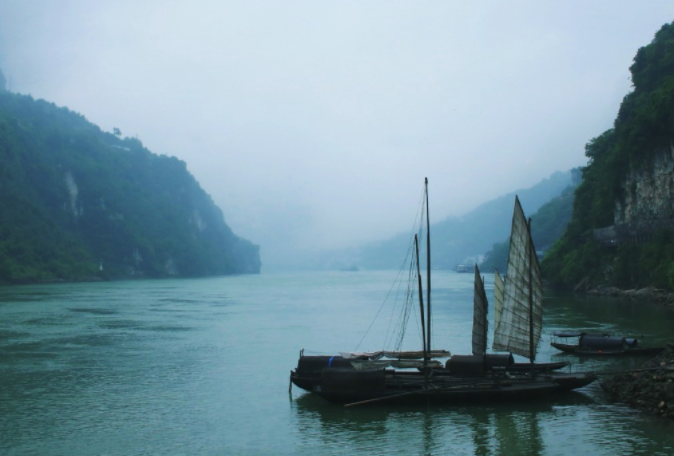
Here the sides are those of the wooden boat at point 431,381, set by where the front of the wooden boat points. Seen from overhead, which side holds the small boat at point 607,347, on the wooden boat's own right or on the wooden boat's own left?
on the wooden boat's own left

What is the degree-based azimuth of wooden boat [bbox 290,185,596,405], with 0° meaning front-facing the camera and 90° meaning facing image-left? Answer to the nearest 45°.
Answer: approximately 270°
